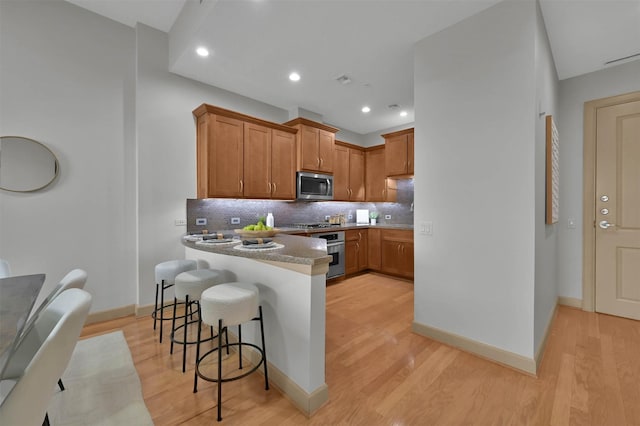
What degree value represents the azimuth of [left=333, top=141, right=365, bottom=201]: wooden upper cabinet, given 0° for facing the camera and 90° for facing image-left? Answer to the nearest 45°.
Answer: approximately 315°

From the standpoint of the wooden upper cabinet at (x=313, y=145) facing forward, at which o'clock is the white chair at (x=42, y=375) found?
The white chair is roughly at 2 o'clock from the wooden upper cabinet.

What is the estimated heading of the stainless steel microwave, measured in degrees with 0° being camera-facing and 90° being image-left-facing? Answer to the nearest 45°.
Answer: approximately 315°
